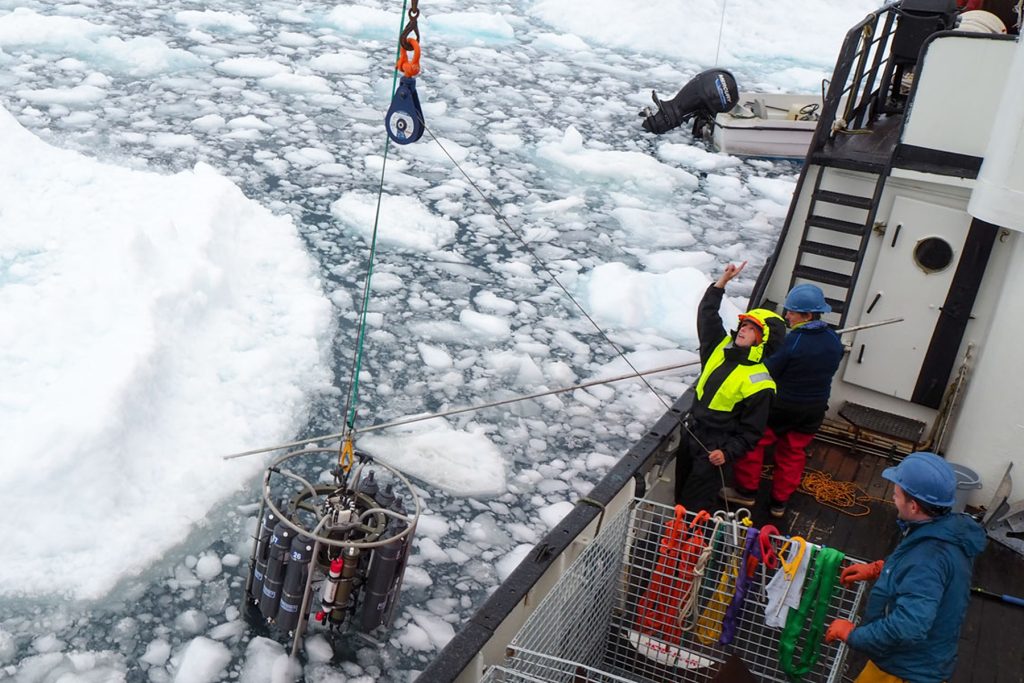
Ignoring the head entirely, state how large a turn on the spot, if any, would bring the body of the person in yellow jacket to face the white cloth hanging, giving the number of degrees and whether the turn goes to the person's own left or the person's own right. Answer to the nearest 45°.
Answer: approximately 45° to the person's own left

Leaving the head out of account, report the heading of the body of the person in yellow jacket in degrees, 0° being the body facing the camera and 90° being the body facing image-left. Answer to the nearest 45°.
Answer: approximately 45°

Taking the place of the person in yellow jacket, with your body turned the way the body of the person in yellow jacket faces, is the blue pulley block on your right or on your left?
on your right

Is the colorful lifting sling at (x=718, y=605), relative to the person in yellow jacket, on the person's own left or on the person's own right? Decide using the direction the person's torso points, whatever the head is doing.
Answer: on the person's own left

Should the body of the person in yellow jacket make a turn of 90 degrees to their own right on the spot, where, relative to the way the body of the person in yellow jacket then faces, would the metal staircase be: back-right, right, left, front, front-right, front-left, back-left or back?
front-right
